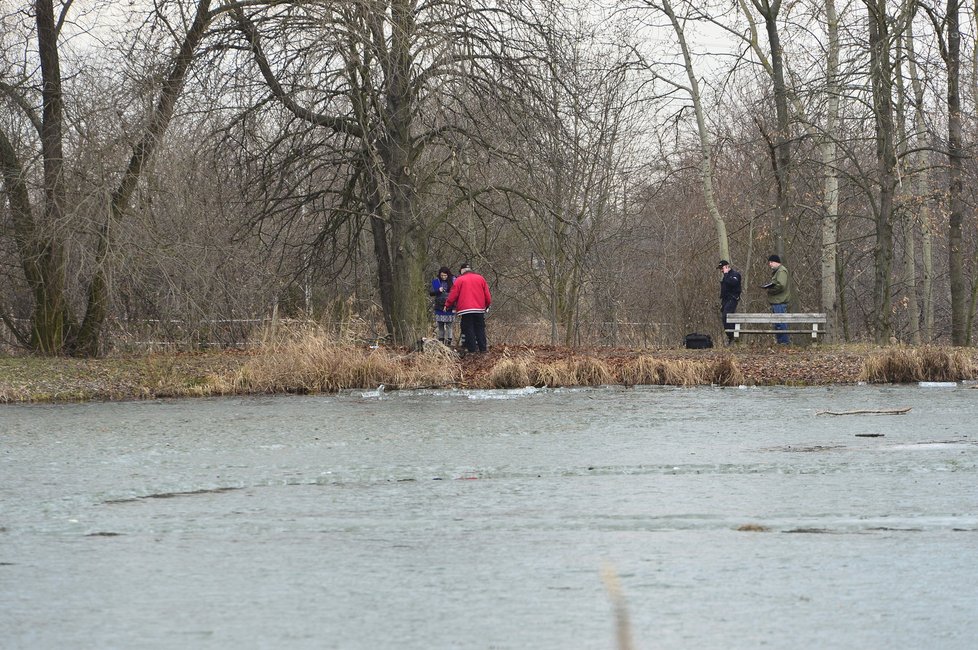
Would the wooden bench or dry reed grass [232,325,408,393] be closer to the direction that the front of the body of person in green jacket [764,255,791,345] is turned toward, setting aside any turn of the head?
the dry reed grass

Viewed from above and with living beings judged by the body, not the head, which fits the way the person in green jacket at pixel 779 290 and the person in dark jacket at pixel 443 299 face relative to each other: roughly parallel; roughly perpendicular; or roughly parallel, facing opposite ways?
roughly perpendicular

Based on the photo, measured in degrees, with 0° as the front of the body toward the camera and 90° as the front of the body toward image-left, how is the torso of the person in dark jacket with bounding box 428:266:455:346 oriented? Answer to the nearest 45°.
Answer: approximately 0°

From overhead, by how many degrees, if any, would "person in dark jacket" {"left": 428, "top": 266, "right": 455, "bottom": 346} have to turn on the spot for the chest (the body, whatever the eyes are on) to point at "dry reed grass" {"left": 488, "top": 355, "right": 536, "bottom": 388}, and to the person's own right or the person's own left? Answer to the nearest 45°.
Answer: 0° — they already face it

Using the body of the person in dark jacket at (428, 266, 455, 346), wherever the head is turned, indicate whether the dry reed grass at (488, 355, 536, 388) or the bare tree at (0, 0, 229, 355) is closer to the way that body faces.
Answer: the dry reed grass

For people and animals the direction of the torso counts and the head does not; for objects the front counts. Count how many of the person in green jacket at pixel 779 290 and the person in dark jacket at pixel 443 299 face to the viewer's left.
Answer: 1

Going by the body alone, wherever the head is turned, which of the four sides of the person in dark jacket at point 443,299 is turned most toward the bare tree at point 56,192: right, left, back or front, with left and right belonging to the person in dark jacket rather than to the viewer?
right

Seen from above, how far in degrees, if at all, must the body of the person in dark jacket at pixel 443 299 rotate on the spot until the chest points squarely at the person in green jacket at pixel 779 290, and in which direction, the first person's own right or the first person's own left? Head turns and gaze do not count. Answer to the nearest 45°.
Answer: approximately 90° to the first person's own left

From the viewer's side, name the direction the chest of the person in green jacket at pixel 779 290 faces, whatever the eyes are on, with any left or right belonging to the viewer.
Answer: facing to the left of the viewer

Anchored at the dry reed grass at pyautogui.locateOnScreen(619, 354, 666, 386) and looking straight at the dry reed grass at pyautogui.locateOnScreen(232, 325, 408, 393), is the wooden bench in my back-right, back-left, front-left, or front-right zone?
back-right

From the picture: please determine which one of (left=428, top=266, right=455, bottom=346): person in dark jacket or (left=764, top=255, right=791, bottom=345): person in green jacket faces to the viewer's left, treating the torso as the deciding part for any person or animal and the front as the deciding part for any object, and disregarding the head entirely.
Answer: (left=764, top=255, right=791, bottom=345): person in green jacket

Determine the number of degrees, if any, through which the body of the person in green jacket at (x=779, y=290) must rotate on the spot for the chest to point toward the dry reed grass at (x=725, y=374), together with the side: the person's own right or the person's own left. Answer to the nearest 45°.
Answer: approximately 90° to the person's own left
